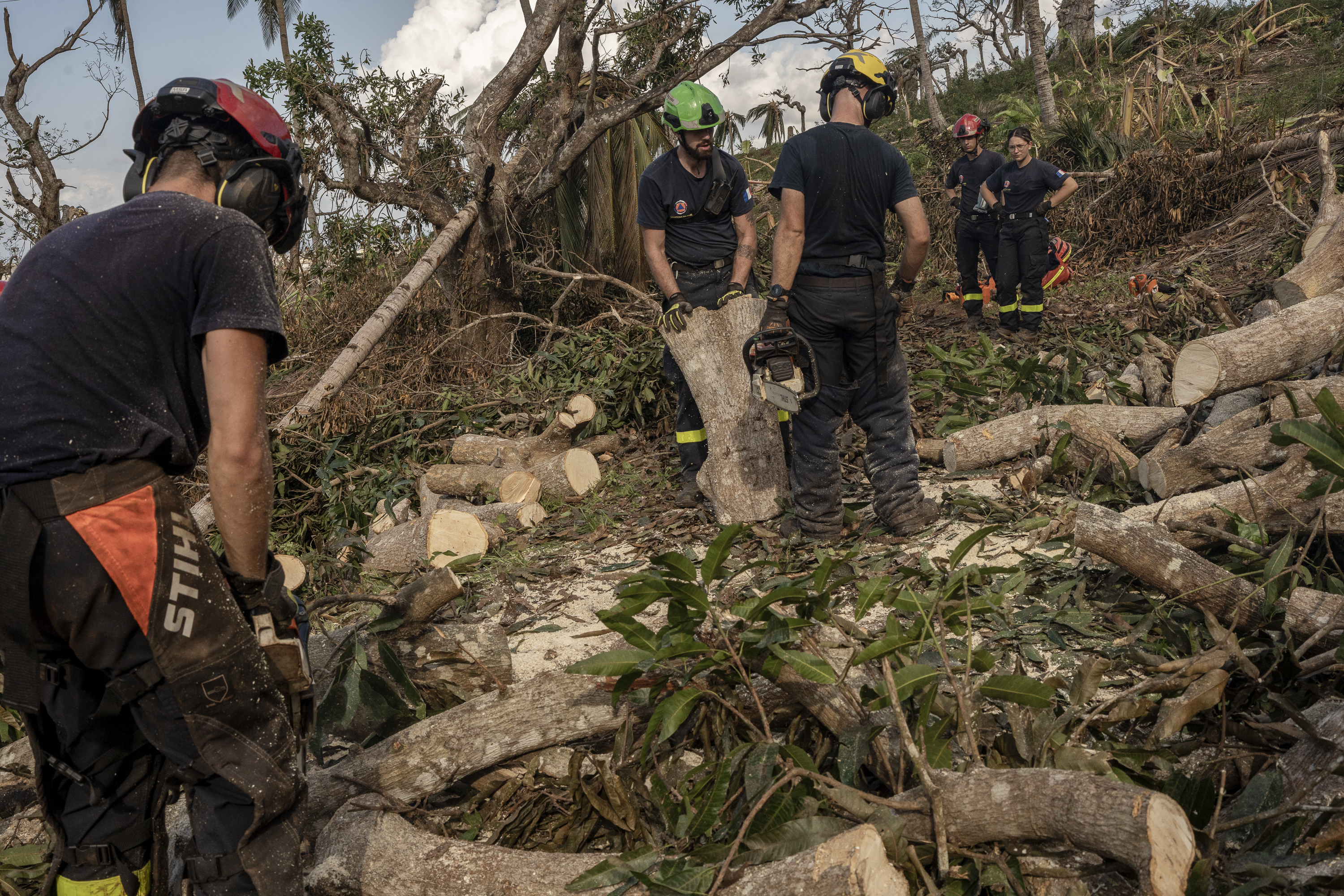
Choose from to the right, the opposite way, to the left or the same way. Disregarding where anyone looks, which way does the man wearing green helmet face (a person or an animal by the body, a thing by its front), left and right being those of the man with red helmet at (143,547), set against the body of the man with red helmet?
the opposite way

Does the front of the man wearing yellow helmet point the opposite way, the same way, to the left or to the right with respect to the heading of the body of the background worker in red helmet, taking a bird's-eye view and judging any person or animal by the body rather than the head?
the opposite way

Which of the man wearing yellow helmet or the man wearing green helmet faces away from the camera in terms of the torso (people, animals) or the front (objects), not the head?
the man wearing yellow helmet

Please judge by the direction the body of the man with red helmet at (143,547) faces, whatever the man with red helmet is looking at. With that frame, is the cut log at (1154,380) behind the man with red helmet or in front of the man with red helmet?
in front

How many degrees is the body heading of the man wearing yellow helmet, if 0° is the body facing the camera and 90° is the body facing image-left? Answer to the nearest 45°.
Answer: approximately 180°

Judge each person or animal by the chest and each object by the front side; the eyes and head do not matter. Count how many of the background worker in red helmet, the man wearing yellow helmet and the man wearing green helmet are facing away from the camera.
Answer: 1

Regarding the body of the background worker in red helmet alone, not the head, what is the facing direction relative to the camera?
toward the camera

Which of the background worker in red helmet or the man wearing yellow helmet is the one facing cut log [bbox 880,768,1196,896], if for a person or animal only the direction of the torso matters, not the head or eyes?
the background worker in red helmet

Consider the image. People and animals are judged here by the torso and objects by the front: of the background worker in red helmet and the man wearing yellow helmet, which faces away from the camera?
the man wearing yellow helmet

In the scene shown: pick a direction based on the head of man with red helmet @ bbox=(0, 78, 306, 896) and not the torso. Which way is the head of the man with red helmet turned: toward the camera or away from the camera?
away from the camera

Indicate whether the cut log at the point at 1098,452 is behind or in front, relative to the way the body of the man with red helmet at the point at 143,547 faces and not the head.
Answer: in front

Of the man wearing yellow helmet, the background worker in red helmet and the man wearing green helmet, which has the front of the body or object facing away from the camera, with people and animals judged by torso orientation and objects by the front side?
the man wearing yellow helmet

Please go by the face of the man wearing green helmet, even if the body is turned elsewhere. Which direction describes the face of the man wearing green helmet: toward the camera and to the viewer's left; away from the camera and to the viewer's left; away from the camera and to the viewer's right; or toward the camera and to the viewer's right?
toward the camera and to the viewer's right

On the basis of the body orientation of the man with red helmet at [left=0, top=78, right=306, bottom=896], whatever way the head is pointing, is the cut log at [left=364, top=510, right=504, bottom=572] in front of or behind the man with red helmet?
in front

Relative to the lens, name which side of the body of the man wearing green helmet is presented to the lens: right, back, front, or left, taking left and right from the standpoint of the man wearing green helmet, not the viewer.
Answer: front

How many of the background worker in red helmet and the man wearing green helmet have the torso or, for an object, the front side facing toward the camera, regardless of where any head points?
2

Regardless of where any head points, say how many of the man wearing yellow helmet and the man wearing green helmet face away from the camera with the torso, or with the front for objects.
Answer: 1
